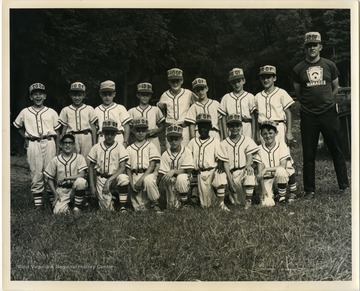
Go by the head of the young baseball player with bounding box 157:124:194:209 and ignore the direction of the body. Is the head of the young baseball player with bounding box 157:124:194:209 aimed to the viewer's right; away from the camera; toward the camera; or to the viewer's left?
toward the camera

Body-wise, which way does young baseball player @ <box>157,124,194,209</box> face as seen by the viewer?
toward the camera
